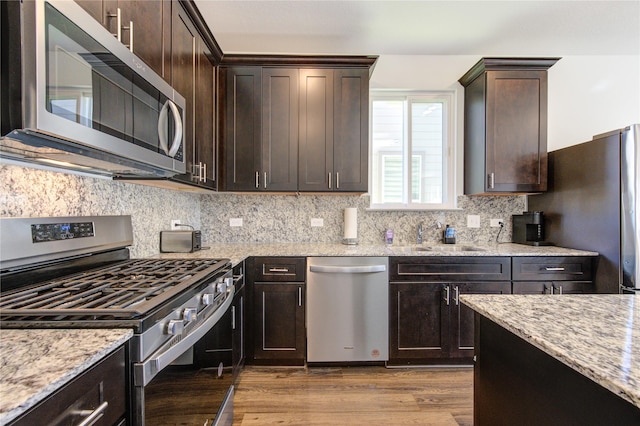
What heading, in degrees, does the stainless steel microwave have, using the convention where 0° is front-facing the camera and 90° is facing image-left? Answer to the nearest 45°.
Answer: approximately 315°

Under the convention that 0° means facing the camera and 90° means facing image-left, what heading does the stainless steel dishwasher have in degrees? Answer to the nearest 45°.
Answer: approximately 0°

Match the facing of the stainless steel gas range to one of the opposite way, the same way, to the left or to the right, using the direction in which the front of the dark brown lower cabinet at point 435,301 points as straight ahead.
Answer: to the left

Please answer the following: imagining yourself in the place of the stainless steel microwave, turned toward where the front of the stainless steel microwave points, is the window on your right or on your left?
on your left

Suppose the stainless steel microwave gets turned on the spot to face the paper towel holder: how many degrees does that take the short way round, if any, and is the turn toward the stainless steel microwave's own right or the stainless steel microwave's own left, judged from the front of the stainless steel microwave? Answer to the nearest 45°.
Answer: approximately 90° to the stainless steel microwave's own left

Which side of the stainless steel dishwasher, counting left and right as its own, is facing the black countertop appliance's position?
left

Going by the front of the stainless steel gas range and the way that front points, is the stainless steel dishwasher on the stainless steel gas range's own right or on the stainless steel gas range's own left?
on the stainless steel gas range's own left

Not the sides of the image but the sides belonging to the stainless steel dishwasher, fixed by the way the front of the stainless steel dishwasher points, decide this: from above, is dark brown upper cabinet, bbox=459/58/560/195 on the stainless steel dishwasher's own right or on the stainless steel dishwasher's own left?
on the stainless steel dishwasher's own left

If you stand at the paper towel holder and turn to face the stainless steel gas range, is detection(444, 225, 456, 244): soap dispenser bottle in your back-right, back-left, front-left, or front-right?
back-left

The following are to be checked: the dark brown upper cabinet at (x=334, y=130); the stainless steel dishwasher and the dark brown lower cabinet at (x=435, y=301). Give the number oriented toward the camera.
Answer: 3

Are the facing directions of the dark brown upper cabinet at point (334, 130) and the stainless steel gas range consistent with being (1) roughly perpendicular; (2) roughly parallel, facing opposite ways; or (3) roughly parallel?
roughly perpendicular

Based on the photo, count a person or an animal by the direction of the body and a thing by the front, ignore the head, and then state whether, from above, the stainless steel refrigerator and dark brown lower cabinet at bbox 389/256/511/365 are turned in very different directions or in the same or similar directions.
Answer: same or similar directions

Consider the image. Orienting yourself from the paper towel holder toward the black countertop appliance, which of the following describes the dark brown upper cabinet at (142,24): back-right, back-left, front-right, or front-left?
back-right

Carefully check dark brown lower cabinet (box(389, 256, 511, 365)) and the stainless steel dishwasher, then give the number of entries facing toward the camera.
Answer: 2

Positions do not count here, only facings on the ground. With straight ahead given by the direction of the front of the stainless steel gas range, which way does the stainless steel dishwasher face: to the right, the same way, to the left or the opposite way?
to the right

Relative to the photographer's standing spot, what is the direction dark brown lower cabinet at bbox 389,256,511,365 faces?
facing the viewer
